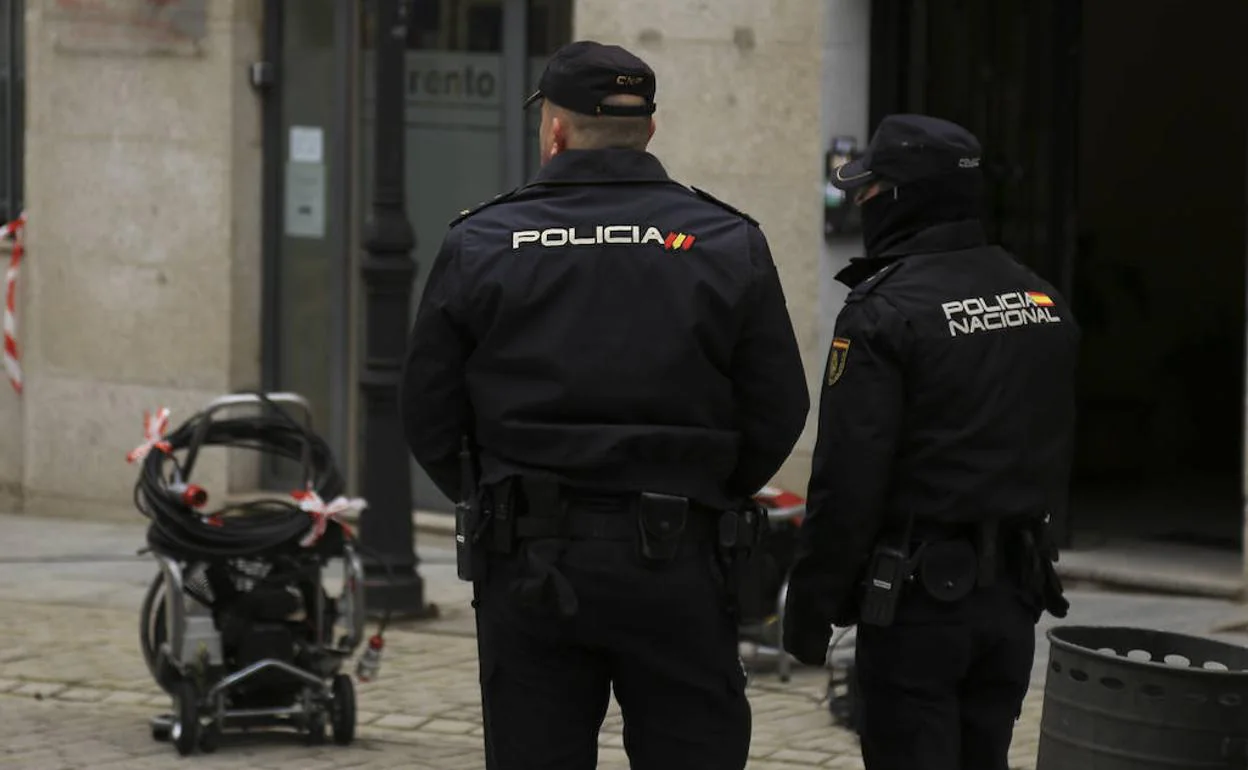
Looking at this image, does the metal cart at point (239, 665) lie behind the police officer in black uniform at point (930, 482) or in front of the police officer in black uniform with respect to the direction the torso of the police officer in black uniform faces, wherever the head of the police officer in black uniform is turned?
in front

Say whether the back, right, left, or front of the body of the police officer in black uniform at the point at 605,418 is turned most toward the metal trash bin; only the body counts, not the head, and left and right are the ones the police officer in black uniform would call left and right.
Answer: right

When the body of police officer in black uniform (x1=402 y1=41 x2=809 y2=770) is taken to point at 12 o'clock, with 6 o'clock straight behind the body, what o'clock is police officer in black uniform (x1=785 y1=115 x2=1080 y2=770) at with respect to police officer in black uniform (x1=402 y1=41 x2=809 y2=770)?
police officer in black uniform (x1=785 y1=115 x2=1080 y2=770) is roughly at 2 o'clock from police officer in black uniform (x1=402 y1=41 x2=809 y2=770).

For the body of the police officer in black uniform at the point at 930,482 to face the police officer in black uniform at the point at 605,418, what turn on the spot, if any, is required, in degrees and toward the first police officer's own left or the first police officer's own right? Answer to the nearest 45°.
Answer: approximately 90° to the first police officer's own left

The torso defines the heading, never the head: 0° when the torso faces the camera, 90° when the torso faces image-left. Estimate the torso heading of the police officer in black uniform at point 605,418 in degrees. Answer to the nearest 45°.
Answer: approximately 180°
